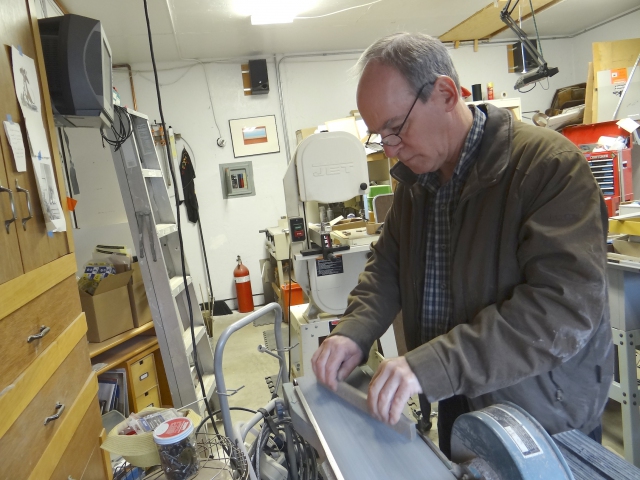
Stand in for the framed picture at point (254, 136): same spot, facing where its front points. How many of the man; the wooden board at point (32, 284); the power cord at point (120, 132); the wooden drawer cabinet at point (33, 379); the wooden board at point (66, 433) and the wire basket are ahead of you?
6

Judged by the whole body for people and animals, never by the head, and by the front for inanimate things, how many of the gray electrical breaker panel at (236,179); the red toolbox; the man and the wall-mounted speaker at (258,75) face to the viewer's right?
0

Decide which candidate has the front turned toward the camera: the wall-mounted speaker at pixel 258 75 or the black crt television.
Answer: the wall-mounted speaker

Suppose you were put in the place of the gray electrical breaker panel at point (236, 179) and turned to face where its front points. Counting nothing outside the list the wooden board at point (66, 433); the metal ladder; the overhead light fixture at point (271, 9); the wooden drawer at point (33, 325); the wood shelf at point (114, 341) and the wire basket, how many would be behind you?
0

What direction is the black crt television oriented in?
to the viewer's right

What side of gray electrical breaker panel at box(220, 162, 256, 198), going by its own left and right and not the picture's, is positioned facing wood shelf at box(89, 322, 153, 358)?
front

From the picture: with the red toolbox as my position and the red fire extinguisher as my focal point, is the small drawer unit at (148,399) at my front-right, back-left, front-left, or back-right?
front-left

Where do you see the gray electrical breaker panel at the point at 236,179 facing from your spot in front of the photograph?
facing the viewer

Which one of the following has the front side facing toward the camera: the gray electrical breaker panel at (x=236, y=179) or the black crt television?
the gray electrical breaker panel

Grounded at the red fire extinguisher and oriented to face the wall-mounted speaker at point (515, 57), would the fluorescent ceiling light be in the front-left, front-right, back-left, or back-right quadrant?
front-right

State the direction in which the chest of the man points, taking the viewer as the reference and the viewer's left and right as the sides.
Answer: facing the viewer and to the left of the viewer

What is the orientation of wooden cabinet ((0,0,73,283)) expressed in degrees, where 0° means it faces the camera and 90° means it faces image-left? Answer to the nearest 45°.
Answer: approximately 315°

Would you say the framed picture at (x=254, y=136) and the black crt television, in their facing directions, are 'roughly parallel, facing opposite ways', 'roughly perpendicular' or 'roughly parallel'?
roughly perpendicular

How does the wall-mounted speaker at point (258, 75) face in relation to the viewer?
toward the camera

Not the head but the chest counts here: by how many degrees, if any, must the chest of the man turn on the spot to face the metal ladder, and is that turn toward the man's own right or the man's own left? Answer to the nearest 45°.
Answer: approximately 90° to the man's own right

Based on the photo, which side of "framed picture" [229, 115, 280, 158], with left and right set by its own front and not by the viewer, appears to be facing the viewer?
front

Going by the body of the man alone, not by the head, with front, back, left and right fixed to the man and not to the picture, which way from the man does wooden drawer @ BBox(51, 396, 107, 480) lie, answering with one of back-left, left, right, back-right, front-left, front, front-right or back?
front-right

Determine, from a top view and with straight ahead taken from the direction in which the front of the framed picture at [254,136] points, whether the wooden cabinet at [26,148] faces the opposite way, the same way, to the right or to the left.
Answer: to the left
